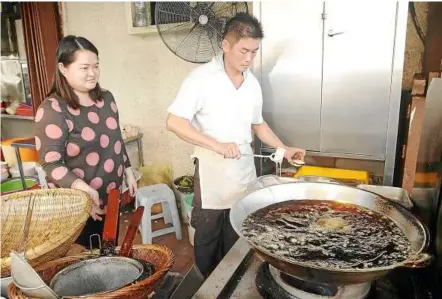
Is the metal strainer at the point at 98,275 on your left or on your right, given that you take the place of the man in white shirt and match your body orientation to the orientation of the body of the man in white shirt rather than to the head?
on your right

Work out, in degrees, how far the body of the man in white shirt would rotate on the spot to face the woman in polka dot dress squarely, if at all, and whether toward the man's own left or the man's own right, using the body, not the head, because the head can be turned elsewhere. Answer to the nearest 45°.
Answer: approximately 90° to the man's own right

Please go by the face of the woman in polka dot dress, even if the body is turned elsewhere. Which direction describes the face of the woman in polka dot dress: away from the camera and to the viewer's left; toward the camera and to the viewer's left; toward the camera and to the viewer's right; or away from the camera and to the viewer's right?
toward the camera and to the viewer's right

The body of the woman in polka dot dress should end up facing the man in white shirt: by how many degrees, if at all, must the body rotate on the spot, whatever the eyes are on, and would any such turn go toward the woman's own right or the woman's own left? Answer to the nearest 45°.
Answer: approximately 45° to the woman's own left

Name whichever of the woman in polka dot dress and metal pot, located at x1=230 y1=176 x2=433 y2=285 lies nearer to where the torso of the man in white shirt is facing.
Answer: the metal pot

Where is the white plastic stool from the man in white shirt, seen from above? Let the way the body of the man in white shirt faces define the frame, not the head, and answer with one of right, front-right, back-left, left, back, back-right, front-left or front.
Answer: back

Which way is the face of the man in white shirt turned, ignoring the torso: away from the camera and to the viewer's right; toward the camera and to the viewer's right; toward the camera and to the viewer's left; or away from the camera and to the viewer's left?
toward the camera and to the viewer's right

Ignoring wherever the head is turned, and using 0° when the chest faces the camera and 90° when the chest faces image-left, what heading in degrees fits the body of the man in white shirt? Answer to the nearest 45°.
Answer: approximately 315°

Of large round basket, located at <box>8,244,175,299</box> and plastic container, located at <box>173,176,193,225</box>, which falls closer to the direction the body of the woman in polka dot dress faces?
the large round basket

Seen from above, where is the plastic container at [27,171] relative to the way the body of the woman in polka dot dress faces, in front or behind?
behind
